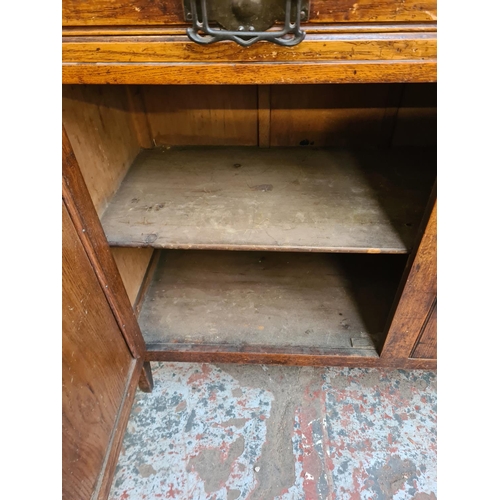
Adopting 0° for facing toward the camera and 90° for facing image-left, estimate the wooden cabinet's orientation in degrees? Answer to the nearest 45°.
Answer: approximately 0°
